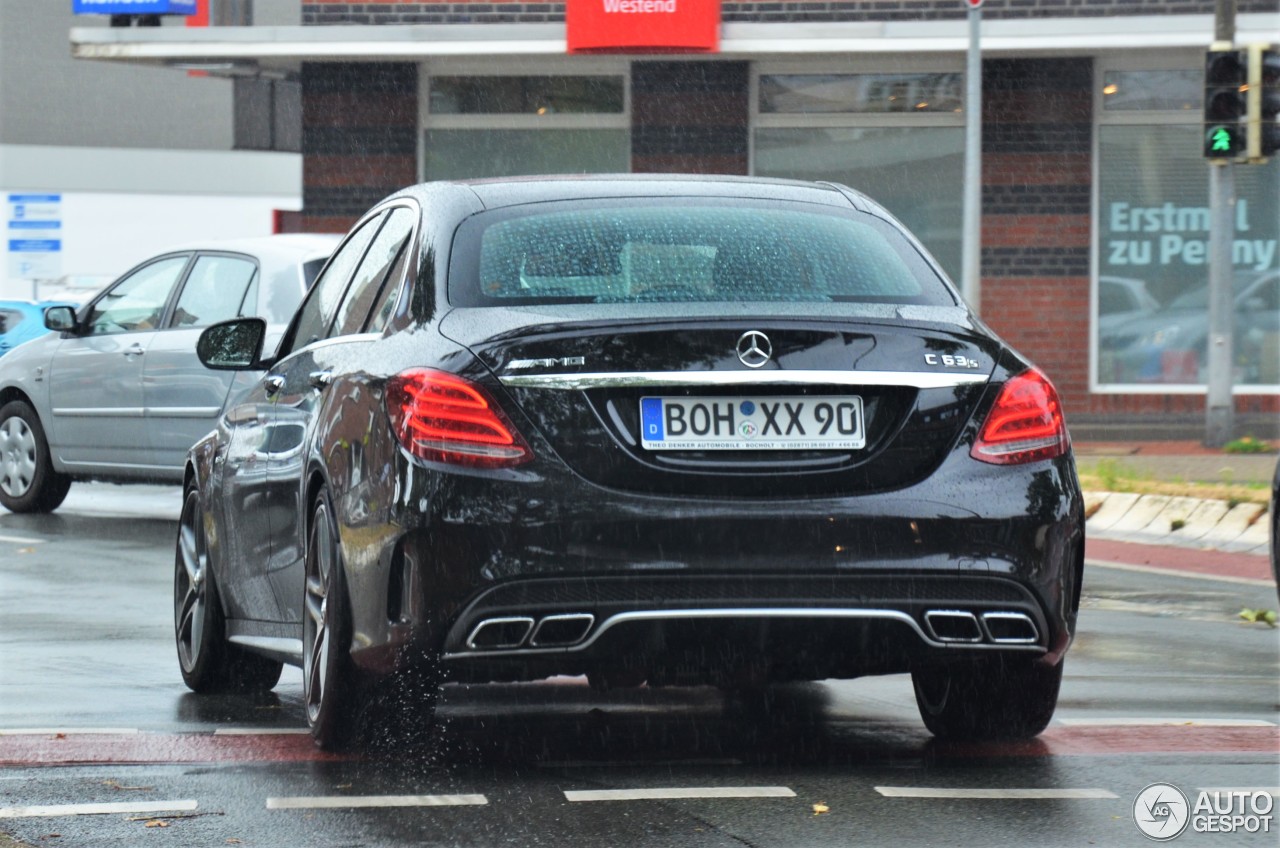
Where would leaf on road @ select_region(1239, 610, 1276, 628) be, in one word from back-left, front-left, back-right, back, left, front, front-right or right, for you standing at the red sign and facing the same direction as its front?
front

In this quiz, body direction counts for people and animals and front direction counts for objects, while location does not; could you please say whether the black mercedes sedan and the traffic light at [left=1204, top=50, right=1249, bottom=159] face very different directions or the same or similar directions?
very different directions

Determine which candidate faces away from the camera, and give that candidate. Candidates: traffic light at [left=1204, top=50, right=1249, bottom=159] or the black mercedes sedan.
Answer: the black mercedes sedan

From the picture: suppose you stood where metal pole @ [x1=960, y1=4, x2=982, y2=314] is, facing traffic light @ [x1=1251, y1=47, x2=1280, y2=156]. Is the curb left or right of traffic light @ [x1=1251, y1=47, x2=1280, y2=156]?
right

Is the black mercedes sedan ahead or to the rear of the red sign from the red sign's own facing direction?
ahead

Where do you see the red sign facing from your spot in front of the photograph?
facing the viewer

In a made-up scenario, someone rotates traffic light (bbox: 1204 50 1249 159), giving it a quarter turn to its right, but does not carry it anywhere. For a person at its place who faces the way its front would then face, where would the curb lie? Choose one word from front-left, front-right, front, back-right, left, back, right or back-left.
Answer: left

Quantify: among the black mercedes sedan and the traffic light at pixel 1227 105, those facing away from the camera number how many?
1

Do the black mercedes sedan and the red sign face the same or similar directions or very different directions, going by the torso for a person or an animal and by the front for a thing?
very different directions

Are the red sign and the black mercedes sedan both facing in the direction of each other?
yes

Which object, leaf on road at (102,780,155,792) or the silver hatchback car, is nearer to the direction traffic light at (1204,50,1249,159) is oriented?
the leaf on road

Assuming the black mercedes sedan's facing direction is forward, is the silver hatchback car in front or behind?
in front

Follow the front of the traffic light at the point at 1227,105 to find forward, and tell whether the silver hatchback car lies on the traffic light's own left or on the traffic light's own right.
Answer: on the traffic light's own right

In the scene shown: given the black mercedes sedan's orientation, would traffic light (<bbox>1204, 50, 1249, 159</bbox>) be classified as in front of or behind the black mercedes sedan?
in front

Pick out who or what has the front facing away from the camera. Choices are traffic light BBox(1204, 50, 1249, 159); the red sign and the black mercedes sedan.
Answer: the black mercedes sedan

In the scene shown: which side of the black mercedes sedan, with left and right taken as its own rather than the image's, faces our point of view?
back
